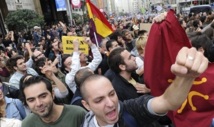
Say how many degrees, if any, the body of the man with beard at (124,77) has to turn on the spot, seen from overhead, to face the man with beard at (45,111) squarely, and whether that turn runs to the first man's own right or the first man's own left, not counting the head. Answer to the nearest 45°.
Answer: approximately 135° to the first man's own right

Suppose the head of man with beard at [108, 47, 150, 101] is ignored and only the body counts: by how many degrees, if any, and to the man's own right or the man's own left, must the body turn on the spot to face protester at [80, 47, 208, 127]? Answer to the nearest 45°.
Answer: approximately 90° to the man's own right

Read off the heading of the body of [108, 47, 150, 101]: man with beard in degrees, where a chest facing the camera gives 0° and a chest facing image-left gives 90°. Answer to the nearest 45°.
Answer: approximately 270°

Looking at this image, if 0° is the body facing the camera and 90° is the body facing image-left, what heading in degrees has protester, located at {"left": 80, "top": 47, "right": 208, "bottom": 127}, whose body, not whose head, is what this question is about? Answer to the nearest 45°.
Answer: approximately 315°

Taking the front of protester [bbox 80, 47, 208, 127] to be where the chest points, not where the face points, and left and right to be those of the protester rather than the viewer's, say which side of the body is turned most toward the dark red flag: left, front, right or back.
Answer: left

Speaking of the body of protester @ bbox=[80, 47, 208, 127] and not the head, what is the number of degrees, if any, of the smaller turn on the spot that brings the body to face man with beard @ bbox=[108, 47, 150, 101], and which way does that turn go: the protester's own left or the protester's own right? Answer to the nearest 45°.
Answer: approximately 135° to the protester's own left

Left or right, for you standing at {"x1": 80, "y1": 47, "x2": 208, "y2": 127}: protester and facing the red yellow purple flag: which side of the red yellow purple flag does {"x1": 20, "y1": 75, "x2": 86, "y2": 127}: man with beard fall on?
left

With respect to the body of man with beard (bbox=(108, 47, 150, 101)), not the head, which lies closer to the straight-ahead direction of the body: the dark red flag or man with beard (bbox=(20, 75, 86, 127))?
the dark red flag

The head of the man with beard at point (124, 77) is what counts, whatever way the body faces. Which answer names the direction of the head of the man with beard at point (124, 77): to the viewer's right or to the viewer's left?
to the viewer's right
